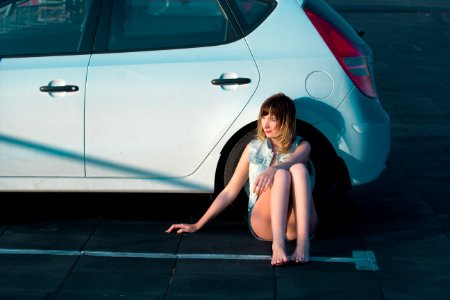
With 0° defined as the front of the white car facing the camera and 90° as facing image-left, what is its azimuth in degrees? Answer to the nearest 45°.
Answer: approximately 90°
